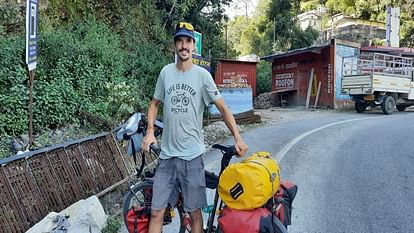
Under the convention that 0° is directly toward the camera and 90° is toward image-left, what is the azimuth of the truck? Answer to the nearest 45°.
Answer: approximately 225°

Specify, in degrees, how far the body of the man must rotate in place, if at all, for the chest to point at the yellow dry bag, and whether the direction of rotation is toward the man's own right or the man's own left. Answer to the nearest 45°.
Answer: approximately 45° to the man's own left

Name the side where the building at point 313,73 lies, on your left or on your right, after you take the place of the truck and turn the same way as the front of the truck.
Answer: on your left

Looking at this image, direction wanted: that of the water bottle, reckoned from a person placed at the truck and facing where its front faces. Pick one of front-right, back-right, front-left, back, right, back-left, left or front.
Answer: back-right

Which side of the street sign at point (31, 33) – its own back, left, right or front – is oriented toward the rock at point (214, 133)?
left

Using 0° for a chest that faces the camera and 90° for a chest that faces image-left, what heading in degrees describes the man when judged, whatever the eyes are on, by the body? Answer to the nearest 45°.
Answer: approximately 0°

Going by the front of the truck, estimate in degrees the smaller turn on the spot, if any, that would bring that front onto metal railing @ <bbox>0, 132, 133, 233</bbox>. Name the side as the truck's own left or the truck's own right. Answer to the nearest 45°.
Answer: approximately 135° to the truck's own right

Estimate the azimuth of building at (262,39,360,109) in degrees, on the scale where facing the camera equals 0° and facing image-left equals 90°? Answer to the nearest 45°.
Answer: approximately 45°

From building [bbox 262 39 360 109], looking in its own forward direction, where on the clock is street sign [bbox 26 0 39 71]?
The street sign is roughly at 11 o'clock from the building.

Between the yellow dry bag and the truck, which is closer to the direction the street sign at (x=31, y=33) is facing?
the yellow dry bag

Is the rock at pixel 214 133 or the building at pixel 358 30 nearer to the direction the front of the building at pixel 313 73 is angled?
the rock

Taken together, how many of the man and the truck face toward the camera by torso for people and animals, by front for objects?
1
